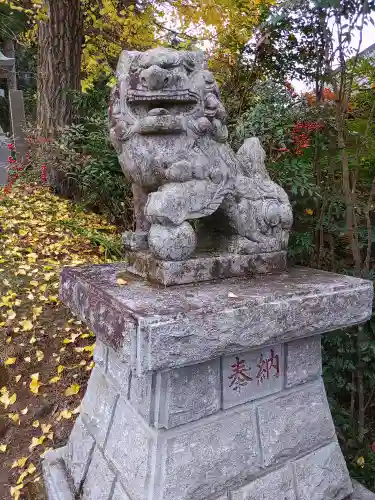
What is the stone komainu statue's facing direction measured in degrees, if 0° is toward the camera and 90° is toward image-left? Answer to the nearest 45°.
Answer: approximately 45°

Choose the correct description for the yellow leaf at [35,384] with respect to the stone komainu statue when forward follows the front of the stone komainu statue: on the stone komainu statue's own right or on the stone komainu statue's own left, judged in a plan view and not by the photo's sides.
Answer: on the stone komainu statue's own right

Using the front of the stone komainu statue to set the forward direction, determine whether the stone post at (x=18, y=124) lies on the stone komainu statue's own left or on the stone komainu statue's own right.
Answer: on the stone komainu statue's own right

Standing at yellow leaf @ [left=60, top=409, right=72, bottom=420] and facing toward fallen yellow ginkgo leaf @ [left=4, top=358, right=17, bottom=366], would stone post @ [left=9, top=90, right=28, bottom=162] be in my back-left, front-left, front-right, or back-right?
front-right

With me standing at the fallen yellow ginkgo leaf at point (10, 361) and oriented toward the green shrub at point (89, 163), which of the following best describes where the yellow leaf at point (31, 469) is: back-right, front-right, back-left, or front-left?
back-right

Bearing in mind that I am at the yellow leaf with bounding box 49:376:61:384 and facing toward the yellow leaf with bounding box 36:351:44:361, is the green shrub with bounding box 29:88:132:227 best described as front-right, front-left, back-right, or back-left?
front-right

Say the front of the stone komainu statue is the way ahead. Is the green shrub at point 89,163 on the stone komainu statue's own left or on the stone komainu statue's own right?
on the stone komainu statue's own right

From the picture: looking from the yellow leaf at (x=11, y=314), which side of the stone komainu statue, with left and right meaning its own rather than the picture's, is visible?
right
